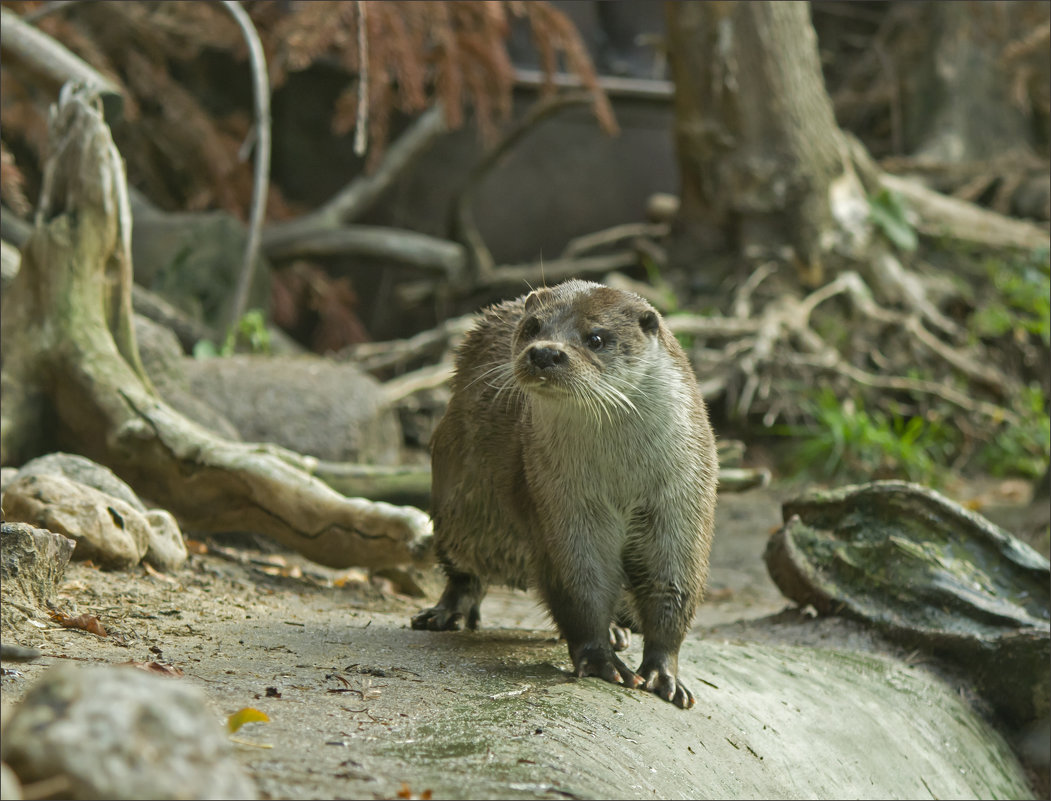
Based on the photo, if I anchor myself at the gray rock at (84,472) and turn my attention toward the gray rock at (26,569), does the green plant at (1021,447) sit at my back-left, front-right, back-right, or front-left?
back-left

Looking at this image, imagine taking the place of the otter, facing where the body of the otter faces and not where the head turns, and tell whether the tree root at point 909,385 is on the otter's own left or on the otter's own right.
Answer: on the otter's own left

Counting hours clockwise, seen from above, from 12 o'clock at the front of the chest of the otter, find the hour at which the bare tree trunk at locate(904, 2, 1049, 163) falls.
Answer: The bare tree trunk is roughly at 8 o'clock from the otter.

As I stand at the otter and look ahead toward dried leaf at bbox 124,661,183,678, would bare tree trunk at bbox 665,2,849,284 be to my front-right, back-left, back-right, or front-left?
back-right

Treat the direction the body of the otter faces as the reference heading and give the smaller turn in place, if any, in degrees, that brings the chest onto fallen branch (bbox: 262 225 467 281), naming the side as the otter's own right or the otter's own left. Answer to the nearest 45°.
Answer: approximately 135° to the otter's own left

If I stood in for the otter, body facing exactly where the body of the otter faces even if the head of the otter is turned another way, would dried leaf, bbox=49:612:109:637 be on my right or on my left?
on my right

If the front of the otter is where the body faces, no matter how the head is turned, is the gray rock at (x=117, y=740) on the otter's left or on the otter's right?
on the otter's right

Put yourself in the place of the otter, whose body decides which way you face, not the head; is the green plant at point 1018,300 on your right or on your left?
on your left

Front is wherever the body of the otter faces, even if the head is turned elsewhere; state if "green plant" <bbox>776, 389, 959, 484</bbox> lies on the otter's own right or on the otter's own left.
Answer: on the otter's own left

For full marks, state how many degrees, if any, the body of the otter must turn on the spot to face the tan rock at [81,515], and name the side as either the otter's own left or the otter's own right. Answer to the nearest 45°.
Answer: approximately 135° to the otter's own right

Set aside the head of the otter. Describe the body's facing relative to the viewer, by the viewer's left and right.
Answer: facing the viewer and to the right of the viewer

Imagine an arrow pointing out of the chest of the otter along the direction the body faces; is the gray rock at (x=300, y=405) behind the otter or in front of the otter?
behind

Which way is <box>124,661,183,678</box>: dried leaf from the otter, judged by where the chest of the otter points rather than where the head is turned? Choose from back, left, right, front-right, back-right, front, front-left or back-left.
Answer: right
